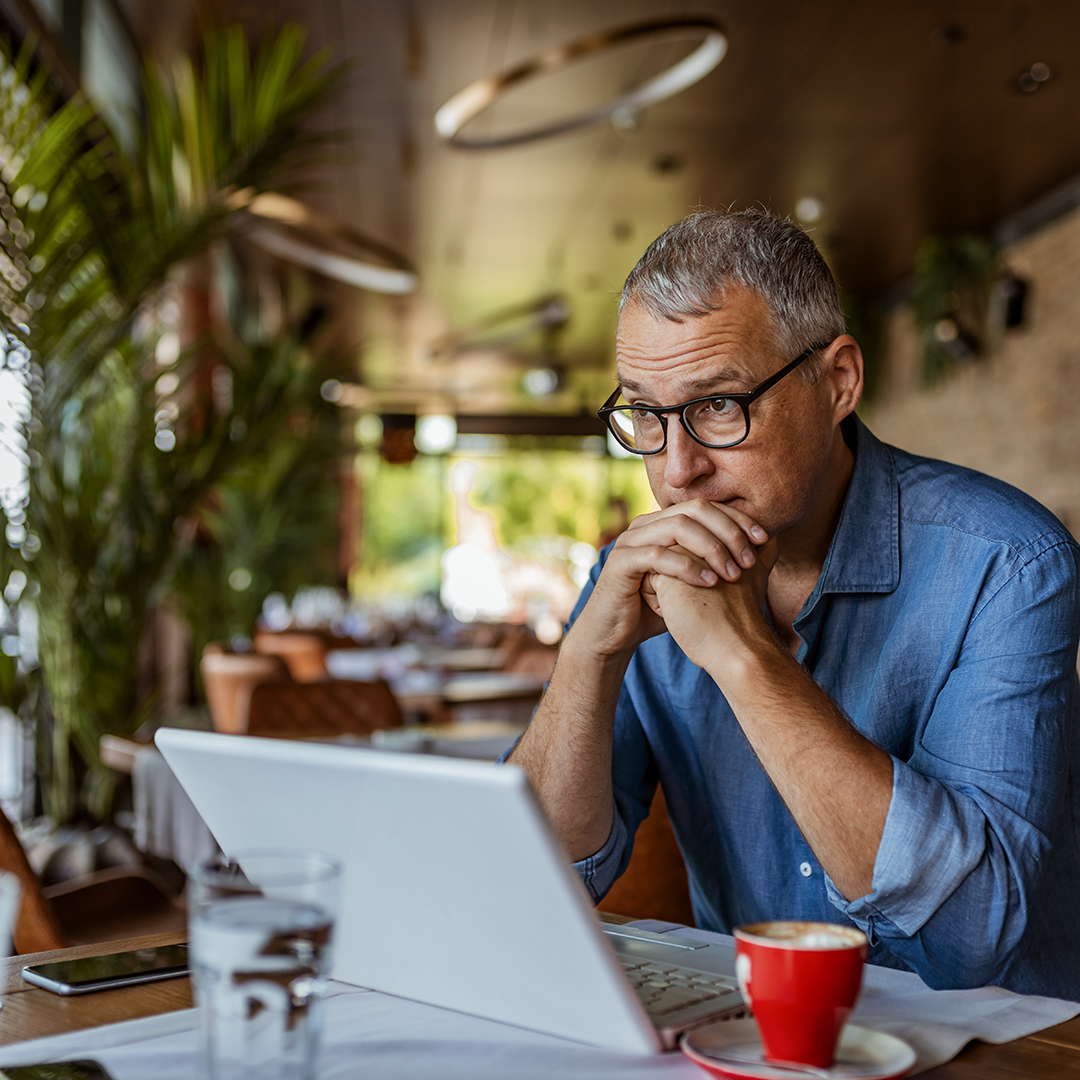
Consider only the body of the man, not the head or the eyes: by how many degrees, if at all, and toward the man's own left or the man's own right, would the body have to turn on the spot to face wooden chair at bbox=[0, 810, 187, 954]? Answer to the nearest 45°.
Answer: approximately 90° to the man's own right

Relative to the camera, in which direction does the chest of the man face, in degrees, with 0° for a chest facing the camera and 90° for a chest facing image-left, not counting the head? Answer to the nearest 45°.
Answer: approximately 45°

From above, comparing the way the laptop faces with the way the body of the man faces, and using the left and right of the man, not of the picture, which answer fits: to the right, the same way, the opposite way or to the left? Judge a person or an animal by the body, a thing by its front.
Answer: the opposite way

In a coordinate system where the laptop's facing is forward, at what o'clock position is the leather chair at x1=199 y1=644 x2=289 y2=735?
The leather chair is roughly at 10 o'clock from the laptop.

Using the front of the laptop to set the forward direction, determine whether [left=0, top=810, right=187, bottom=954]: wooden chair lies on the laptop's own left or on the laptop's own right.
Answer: on the laptop's own left

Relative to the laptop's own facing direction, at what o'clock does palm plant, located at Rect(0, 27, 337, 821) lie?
The palm plant is roughly at 10 o'clock from the laptop.

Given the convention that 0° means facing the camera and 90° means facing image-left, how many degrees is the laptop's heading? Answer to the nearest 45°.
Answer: approximately 225°

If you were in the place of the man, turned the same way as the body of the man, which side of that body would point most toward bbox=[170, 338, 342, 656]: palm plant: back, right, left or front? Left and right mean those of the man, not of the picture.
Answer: right
